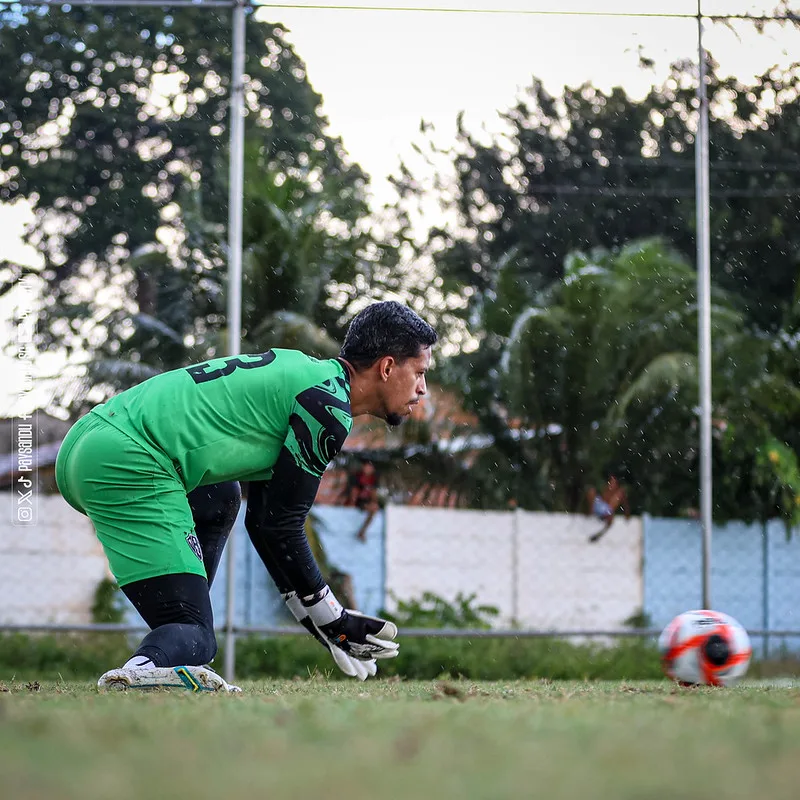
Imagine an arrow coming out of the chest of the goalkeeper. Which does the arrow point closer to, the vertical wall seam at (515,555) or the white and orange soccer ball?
the white and orange soccer ball

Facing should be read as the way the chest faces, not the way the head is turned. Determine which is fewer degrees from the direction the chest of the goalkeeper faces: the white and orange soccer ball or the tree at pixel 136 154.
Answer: the white and orange soccer ball

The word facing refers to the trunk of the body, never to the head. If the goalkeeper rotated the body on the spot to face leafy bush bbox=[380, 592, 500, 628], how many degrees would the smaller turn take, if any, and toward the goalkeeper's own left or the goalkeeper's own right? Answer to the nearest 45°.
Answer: approximately 90° to the goalkeeper's own left

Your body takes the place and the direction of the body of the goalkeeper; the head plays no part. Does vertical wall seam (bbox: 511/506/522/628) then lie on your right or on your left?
on your left

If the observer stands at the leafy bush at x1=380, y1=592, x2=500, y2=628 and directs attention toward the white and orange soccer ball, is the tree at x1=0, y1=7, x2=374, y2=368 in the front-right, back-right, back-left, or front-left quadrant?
back-right

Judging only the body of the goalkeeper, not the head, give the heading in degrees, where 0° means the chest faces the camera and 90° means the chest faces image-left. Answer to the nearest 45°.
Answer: approximately 270°

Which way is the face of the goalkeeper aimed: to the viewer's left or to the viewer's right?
to the viewer's right

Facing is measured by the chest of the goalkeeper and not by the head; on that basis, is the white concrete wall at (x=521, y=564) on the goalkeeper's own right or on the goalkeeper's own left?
on the goalkeeper's own left

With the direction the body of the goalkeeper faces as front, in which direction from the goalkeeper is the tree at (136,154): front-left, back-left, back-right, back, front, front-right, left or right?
left

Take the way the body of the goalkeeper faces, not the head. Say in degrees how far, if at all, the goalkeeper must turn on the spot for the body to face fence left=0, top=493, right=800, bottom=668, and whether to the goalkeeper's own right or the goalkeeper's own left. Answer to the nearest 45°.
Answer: approximately 90° to the goalkeeper's own left

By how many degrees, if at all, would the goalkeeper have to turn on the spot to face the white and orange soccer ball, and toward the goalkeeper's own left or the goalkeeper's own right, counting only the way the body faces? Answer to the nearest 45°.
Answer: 0° — they already face it
